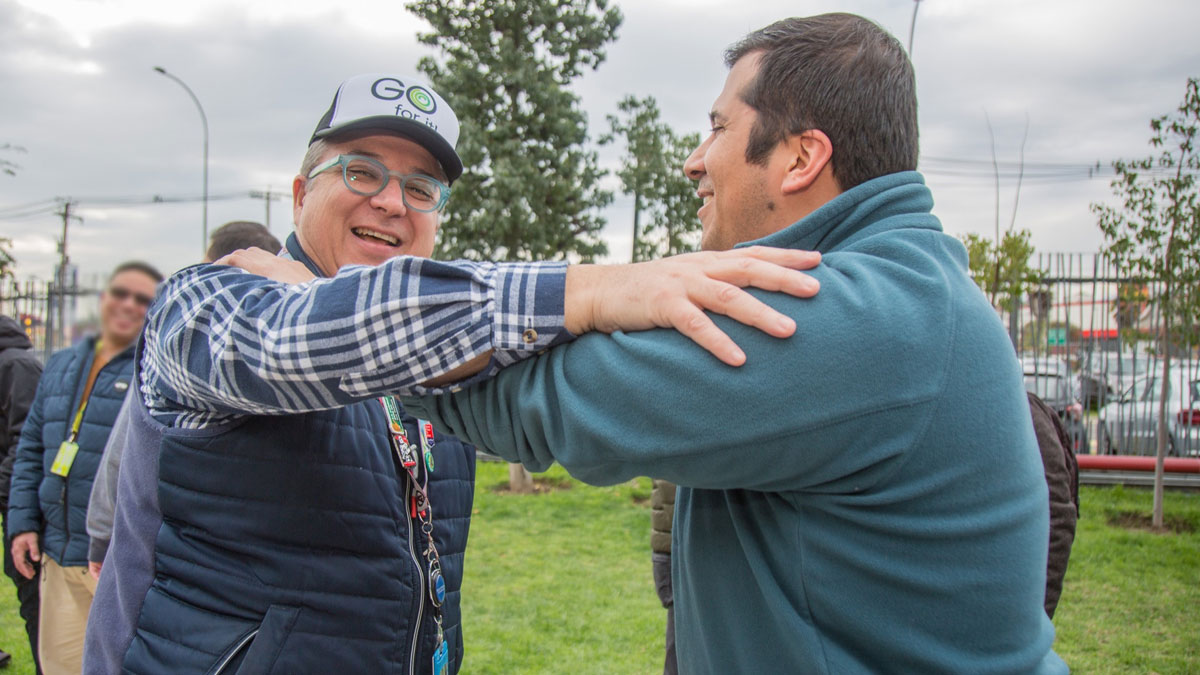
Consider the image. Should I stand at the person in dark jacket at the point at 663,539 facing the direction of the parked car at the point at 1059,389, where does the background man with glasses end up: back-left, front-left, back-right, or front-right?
back-left

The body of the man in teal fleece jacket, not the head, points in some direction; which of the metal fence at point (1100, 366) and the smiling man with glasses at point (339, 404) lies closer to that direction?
the smiling man with glasses

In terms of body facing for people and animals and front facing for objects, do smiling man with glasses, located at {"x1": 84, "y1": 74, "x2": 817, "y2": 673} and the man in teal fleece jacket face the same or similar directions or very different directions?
very different directions

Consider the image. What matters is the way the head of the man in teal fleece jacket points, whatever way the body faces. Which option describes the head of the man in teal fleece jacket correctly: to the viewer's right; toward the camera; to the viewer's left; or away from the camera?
to the viewer's left

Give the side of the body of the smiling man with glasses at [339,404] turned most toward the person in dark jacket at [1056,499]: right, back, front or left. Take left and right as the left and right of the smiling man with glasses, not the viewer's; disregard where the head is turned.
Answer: left

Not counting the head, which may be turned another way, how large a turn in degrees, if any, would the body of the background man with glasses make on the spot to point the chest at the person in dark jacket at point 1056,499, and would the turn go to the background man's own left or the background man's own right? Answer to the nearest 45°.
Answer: approximately 45° to the background man's own left

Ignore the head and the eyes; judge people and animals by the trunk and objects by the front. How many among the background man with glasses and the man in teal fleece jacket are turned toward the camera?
1

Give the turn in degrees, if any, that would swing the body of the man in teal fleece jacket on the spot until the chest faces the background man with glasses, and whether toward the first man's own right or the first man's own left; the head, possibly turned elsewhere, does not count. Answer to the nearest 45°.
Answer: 0° — they already face them

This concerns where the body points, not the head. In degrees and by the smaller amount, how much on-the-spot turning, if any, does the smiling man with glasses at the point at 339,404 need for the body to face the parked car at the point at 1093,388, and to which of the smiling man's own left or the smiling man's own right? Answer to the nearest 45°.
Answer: approximately 90° to the smiling man's own left

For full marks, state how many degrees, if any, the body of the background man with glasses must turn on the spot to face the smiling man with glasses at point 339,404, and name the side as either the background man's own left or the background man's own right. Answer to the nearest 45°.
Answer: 0° — they already face them

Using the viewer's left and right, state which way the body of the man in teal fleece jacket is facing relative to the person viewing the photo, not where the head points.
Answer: facing away from the viewer and to the left of the viewer

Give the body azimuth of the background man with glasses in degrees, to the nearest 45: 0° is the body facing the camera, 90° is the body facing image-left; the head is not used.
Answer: approximately 0°
